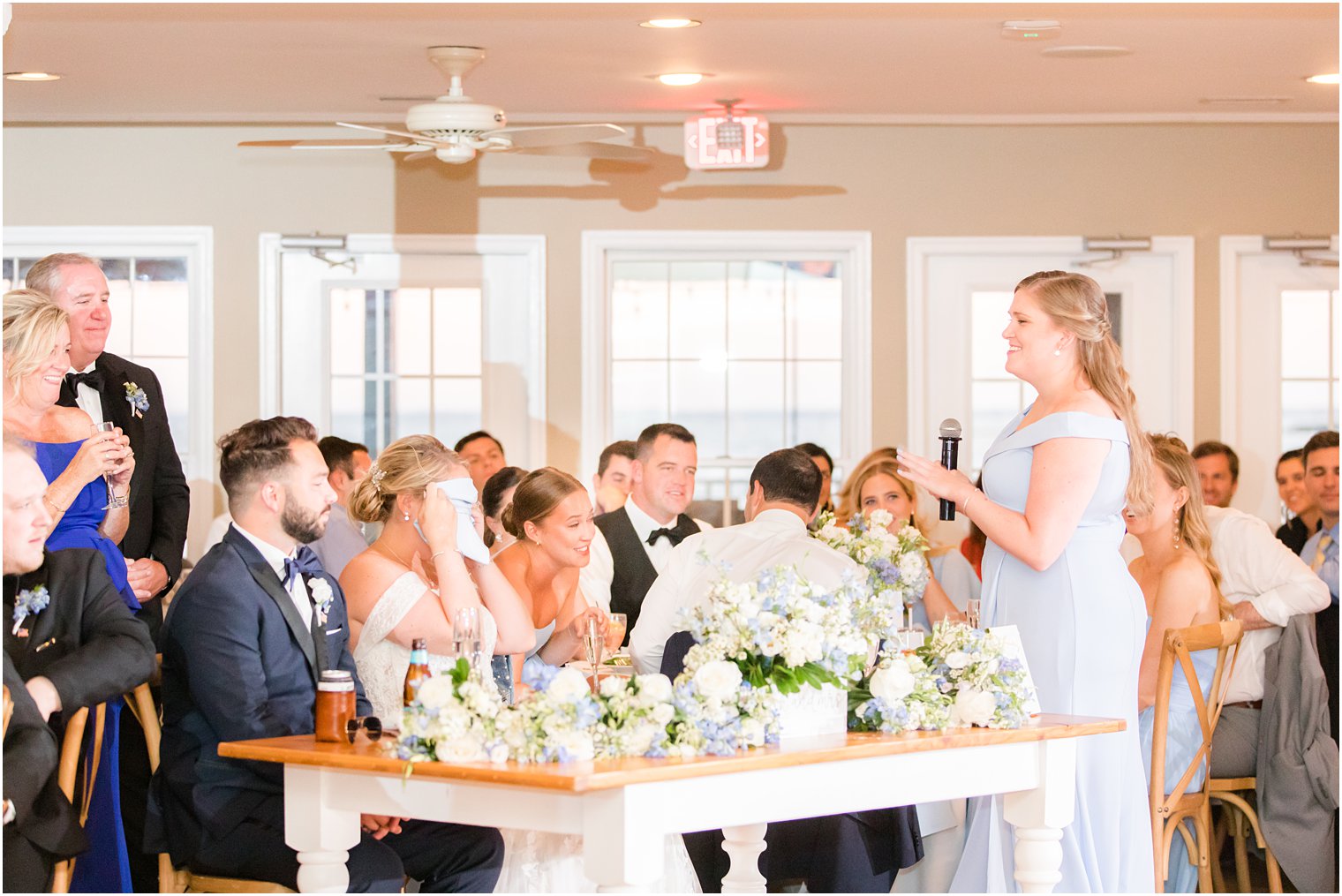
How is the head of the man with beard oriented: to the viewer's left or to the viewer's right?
to the viewer's right

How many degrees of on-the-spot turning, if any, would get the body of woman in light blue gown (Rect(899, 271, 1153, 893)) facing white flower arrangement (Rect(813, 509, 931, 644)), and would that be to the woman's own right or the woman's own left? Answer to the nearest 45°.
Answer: approximately 45° to the woman's own right

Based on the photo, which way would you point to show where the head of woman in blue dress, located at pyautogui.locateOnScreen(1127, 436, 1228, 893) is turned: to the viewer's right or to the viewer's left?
to the viewer's left

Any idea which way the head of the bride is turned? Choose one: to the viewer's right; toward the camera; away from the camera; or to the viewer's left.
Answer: to the viewer's right
